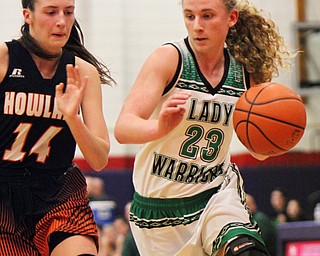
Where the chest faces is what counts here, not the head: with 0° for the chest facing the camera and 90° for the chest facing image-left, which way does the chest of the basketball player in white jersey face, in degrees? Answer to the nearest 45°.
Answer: approximately 0°
